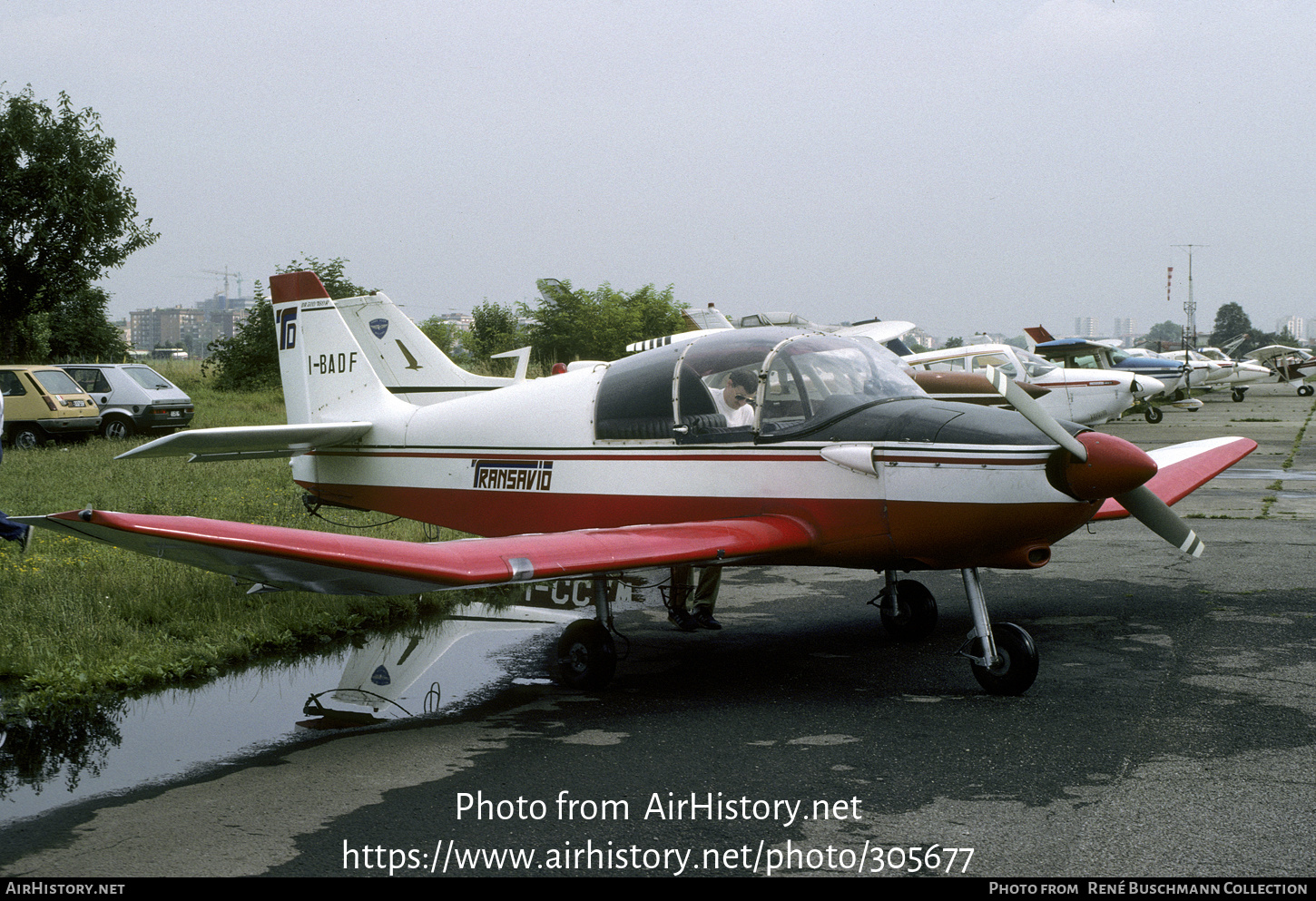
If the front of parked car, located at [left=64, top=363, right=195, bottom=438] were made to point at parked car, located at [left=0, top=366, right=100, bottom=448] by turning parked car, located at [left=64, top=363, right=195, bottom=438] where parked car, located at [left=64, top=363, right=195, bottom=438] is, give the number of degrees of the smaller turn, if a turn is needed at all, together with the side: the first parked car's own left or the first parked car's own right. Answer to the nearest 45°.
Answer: approximately 90° to the first parked car's own left

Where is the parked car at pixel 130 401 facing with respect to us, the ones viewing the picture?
facing away from the viewer and to the left of the viewer

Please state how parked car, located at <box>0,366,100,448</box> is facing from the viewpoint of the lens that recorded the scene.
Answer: facing away from the viewer and to the left of the viewer

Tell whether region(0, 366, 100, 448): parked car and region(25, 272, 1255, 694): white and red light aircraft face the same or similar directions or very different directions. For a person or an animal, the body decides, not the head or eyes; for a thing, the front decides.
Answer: very different directions

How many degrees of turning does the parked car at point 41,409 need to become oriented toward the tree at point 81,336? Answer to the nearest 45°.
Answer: approximately 45° to its right

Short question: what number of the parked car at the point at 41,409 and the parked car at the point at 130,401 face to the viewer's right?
0

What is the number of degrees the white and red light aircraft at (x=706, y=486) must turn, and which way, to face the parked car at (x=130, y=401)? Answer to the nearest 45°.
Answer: approximately 180°

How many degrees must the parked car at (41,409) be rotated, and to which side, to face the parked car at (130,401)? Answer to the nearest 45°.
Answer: approximately 90° to its right

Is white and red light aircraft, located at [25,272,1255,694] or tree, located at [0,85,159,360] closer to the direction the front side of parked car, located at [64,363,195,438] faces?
the tree

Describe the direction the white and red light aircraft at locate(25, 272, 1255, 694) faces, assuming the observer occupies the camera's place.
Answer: facing the viewer and to the right of the viewer
